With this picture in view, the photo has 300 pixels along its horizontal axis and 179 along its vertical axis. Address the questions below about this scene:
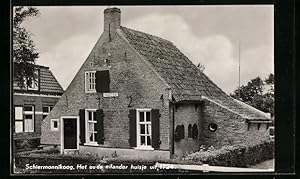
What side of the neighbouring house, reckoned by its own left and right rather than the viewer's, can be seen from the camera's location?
front

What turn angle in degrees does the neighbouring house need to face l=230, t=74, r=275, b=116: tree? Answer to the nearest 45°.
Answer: approximately 90° to its left

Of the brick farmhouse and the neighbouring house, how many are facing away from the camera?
0

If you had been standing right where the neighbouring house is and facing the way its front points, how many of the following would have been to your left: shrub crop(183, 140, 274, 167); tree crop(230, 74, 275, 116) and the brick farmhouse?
3

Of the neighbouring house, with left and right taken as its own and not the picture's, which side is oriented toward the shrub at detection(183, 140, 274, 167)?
left

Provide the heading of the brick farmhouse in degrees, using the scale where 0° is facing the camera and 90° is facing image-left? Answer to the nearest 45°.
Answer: approximately 45°
